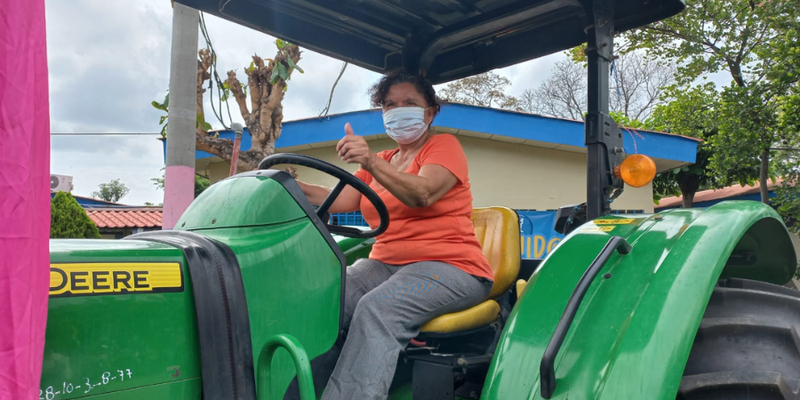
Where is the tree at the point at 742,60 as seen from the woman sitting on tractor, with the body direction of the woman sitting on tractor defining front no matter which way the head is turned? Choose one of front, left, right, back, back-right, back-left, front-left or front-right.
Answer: back

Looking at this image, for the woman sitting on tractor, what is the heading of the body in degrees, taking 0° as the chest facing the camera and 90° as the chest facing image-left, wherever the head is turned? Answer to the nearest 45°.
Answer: approximately 45°

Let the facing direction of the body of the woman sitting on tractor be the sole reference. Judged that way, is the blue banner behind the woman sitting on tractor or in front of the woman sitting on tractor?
behind

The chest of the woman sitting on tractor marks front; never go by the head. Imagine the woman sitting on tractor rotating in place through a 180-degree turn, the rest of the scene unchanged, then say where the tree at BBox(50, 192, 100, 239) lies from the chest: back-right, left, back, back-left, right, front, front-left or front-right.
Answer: left

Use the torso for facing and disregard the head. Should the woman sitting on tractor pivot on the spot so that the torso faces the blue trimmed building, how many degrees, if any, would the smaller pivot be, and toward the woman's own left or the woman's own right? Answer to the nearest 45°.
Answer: approximately 135° to the woman's own right
